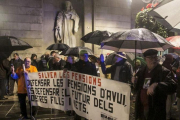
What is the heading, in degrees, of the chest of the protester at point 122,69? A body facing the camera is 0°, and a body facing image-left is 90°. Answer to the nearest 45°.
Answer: approximately 45°

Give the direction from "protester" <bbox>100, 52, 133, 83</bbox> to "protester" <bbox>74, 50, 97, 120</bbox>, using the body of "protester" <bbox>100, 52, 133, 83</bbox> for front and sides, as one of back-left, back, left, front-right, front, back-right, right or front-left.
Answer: front-right

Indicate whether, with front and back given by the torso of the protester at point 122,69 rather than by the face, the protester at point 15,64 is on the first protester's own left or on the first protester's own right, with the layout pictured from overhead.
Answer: on the first protester's own right

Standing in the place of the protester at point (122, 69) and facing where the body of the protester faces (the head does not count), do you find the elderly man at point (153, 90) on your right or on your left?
on your left
